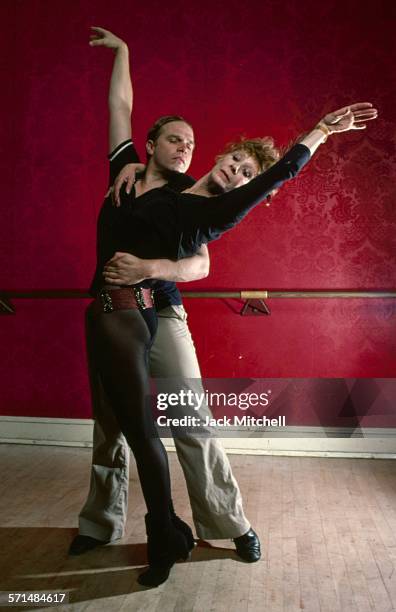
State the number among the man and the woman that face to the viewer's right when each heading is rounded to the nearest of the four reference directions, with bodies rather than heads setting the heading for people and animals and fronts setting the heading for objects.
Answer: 0

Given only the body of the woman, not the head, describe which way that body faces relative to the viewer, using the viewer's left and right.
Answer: facing the viewer and to the left of the viewer

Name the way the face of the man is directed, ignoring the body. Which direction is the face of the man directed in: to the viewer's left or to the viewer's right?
to the viewer's right

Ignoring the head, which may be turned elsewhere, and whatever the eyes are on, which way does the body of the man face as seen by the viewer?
toward the camera
